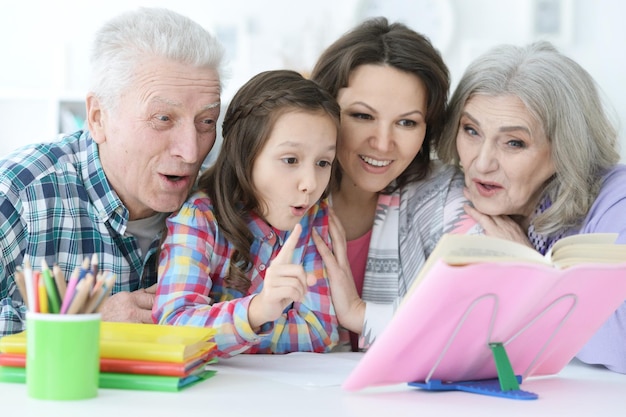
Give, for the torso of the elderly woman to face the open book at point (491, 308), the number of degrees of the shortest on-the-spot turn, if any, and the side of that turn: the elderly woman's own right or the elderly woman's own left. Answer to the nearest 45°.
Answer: approximately 45° to the elderly woman's own left

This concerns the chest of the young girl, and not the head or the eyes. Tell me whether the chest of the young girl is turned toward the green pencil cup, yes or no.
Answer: no

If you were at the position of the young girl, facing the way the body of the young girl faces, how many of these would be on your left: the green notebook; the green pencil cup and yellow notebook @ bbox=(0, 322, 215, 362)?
0

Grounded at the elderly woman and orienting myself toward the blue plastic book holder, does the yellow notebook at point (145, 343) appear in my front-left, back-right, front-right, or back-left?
front-right

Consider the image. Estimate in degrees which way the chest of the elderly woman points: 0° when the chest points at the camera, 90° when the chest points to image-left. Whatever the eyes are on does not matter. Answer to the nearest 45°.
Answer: approximately 45°

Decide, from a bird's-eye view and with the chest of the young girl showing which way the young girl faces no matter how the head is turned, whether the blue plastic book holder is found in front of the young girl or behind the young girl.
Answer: in front

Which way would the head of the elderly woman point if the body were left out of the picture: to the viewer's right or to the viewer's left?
to the viewer's left

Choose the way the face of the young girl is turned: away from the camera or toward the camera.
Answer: toward the camera

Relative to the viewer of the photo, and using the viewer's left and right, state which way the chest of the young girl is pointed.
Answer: facing the viewer and to the right of the viewer

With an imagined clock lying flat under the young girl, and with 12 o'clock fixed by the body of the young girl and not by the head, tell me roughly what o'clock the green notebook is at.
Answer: The green notebook is roughly at 2 o'clock from the young girl.

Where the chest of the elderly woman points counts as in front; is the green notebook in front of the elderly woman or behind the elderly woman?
in front

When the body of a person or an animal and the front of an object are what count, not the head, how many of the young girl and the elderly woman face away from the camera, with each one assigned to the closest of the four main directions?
0

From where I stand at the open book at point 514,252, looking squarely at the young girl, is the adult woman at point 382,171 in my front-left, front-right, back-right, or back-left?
front-right
